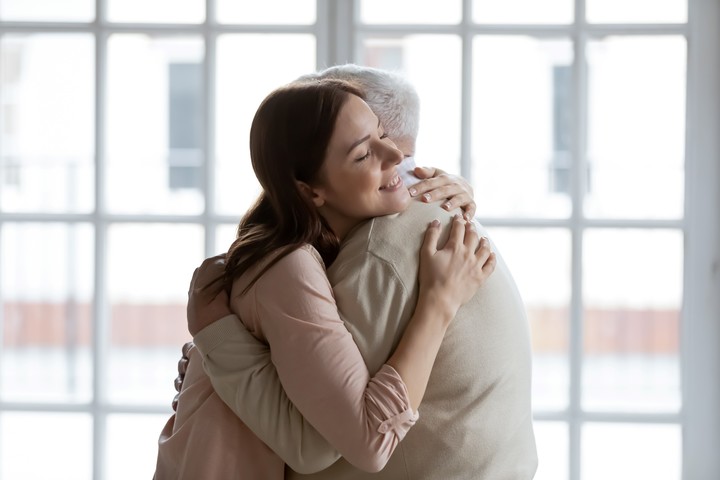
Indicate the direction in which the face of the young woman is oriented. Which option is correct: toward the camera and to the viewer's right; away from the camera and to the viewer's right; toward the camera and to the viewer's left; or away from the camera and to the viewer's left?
toward the camera and to the viewer's right

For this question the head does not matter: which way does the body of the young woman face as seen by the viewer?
to the viewer's right

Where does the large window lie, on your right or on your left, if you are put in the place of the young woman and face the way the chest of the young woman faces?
on your left
